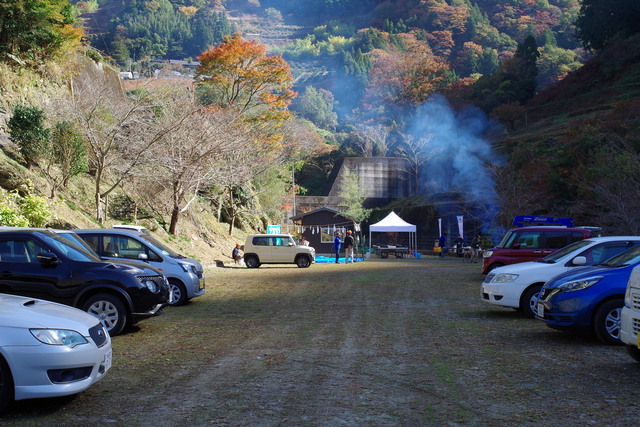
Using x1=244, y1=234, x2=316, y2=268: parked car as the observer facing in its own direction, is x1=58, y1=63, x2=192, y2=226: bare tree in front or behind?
behind

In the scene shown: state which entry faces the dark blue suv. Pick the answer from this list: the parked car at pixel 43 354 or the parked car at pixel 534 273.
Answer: the parked car at pixel 534 273

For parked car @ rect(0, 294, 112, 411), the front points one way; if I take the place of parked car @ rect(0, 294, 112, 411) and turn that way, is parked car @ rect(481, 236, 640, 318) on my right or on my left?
on my left

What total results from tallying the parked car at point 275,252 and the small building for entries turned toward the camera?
1

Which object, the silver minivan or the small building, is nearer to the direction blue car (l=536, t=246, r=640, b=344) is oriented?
the silver minivan

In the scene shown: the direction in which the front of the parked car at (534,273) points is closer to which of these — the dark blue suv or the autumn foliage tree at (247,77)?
the dark blue suv

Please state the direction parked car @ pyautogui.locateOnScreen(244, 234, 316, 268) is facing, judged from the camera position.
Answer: facing to the right of the viewer

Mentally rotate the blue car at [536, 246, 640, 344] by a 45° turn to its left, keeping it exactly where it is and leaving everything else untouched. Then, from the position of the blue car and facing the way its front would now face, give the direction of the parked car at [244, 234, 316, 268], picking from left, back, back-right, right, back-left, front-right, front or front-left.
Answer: back-right

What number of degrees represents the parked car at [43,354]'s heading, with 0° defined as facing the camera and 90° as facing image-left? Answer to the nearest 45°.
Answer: approximately 315°

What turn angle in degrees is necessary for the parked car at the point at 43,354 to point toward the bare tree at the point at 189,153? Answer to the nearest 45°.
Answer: approximately 135° to its left

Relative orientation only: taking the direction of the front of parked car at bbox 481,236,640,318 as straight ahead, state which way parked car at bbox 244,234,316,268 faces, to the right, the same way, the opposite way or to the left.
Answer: the opposite way

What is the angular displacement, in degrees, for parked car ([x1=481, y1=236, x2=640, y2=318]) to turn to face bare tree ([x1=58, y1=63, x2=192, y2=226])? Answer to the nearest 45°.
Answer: approximately 90° to its right

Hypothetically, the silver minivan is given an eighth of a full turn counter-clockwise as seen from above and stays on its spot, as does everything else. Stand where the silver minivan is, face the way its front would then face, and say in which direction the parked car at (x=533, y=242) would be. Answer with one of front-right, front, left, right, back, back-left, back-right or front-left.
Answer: front

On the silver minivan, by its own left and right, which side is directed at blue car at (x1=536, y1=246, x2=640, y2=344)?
front
